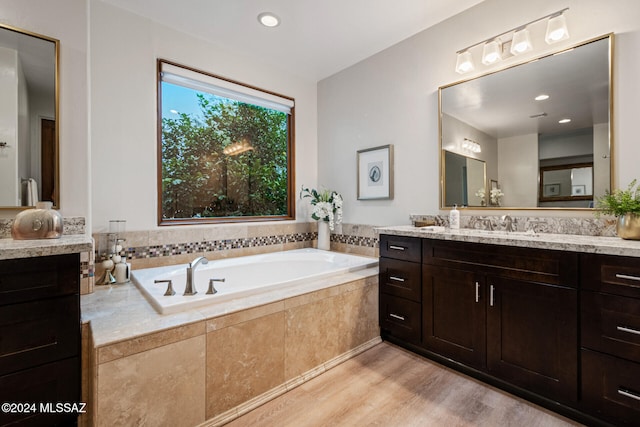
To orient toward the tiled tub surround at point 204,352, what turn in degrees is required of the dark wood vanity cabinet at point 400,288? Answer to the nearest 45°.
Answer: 0° — it already faces it

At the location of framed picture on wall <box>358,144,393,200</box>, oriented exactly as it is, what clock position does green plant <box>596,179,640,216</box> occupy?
The green plant is roughly at 9 o'clock from the framed picture on wall.

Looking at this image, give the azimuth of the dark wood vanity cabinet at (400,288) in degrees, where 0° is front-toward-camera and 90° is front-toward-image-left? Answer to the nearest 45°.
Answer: approximately 45°

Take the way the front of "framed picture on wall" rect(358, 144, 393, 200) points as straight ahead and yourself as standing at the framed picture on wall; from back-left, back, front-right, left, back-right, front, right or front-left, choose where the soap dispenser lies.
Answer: left

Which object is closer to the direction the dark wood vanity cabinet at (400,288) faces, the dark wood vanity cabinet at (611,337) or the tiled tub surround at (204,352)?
the tiled tub surround

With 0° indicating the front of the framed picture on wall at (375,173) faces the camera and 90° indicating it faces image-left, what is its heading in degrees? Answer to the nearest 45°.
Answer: approximately 45°
